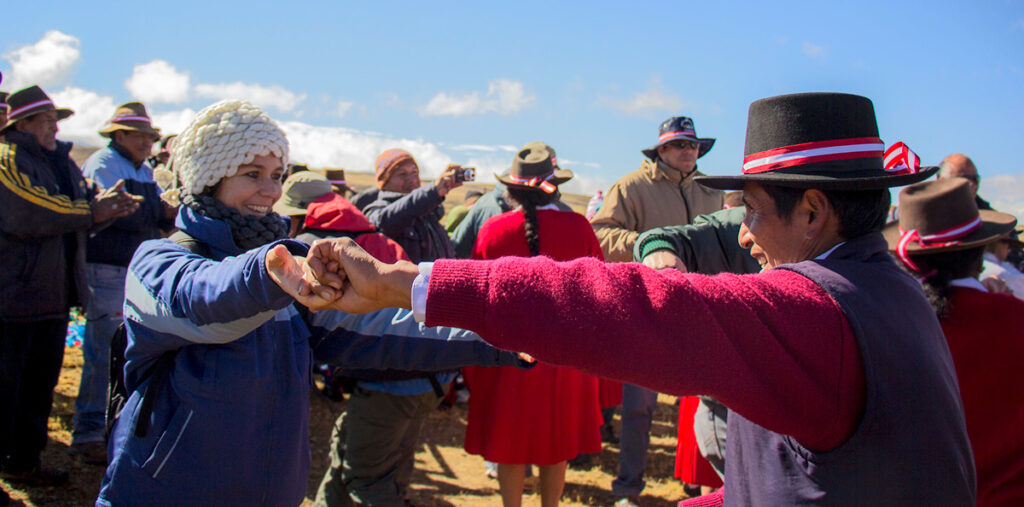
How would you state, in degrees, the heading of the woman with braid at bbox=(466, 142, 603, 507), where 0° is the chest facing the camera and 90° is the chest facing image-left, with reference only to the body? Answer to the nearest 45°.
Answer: approximately 180°

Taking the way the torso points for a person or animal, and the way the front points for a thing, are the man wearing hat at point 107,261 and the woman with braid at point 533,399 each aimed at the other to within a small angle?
no

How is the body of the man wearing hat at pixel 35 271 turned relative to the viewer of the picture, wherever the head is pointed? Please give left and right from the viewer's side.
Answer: facing to the right of the viewer

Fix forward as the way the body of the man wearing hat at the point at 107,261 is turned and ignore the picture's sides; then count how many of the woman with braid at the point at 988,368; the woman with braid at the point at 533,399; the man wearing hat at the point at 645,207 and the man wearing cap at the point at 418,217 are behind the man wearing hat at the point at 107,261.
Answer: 0

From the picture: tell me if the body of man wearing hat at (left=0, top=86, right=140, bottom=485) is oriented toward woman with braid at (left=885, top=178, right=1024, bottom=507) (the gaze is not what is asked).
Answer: no

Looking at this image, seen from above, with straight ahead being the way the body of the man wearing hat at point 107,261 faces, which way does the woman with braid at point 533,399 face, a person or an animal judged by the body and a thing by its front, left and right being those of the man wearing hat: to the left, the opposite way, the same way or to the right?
to the left

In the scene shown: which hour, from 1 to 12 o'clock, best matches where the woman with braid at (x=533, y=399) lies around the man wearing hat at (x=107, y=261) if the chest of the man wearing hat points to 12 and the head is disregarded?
The woman with braid is roughly at 12 o'clock from the man wearing hat.

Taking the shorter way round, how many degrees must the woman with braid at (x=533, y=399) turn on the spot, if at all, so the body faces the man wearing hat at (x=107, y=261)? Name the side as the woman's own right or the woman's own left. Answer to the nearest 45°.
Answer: approximately 90° to the woman's own left

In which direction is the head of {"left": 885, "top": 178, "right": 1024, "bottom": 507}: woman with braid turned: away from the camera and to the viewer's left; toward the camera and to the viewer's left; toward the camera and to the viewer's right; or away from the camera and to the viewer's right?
away from the camera and to the viewer's right

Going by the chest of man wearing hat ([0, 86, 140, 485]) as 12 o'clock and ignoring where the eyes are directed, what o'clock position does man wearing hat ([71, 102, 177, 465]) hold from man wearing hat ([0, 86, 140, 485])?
man wearing hat ([71, 102, 177, 465]) is roughly at 10 o'clock from man wearing hat ([0, 86, 140, 485]).

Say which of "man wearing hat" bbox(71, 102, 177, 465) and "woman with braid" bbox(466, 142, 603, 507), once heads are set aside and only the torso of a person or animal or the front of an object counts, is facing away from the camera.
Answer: the woman with braid

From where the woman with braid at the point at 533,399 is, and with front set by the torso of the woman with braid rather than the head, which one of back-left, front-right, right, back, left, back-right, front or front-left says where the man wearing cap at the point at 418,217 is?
front-left

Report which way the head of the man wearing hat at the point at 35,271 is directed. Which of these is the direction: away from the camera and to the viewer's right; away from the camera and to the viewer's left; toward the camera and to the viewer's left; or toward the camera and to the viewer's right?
toward the camera and to the viewer's right

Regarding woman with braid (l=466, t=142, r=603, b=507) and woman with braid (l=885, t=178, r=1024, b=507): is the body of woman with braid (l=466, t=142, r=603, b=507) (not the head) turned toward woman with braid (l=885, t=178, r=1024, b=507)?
no
